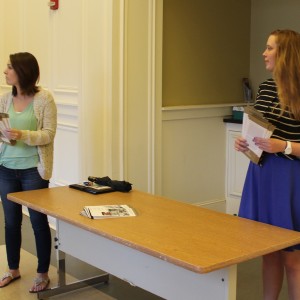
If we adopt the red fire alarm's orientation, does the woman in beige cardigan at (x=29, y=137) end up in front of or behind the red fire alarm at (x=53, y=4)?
in front

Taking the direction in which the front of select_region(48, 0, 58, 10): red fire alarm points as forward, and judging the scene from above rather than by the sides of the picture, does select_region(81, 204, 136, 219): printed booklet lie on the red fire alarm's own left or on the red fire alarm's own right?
on the red fire alarm's own left

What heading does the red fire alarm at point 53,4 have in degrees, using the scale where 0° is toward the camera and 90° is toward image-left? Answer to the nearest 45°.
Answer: approximately 45°

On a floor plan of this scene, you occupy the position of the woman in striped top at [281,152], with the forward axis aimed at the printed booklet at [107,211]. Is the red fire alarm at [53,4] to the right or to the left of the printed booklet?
right

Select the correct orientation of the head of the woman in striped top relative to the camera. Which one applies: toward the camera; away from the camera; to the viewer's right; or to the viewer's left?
to the viewer's left
